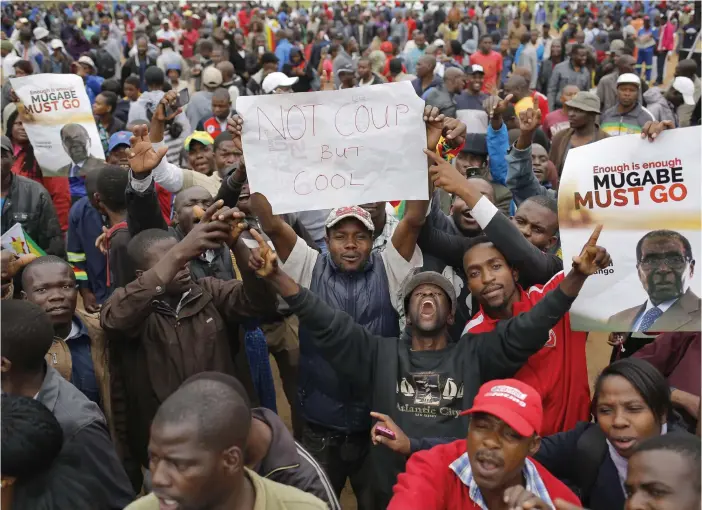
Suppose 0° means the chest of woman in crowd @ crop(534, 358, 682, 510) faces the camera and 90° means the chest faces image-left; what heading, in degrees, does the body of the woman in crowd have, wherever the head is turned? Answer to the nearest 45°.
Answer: approximately 0°

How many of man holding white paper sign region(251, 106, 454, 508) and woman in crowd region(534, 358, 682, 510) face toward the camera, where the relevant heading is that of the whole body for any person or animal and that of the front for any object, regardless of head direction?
2

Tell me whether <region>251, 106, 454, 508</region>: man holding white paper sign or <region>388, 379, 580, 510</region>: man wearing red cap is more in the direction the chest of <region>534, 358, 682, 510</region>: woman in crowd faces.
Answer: the man wearing red cap

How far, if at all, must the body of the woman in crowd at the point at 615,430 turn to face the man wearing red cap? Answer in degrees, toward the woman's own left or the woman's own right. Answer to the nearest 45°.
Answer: approximately 45° to the woman's own right

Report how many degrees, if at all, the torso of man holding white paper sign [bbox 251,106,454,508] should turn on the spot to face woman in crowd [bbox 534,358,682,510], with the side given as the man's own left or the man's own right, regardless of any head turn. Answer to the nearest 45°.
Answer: approximately 45° to the man's own left

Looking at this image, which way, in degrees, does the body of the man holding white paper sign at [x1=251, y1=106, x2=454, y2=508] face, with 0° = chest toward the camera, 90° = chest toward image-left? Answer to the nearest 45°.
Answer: approximately 0°
